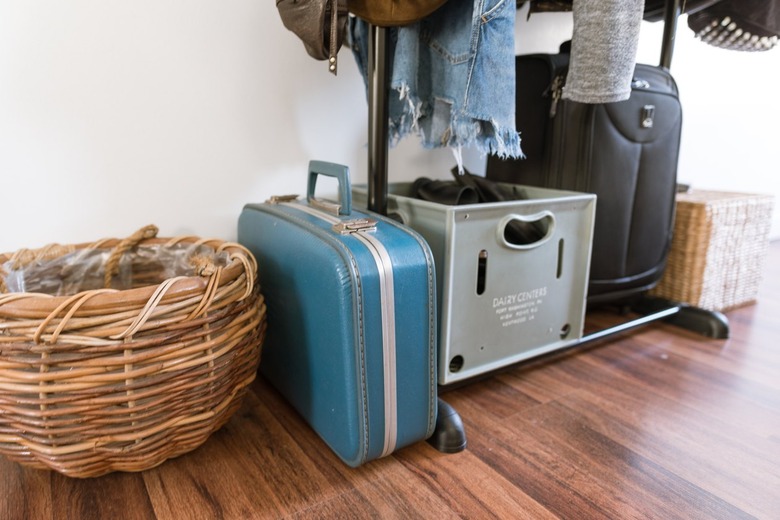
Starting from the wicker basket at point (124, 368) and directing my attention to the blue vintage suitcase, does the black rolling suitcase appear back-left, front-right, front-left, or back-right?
front-left

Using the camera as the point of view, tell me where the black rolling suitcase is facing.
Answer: facing the viewer and to the right of the viewer

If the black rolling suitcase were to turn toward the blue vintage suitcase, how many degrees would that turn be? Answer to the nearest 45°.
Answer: approximately 90° to its right

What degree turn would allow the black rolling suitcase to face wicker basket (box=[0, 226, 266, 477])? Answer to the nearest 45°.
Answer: approximately 90° to its right
